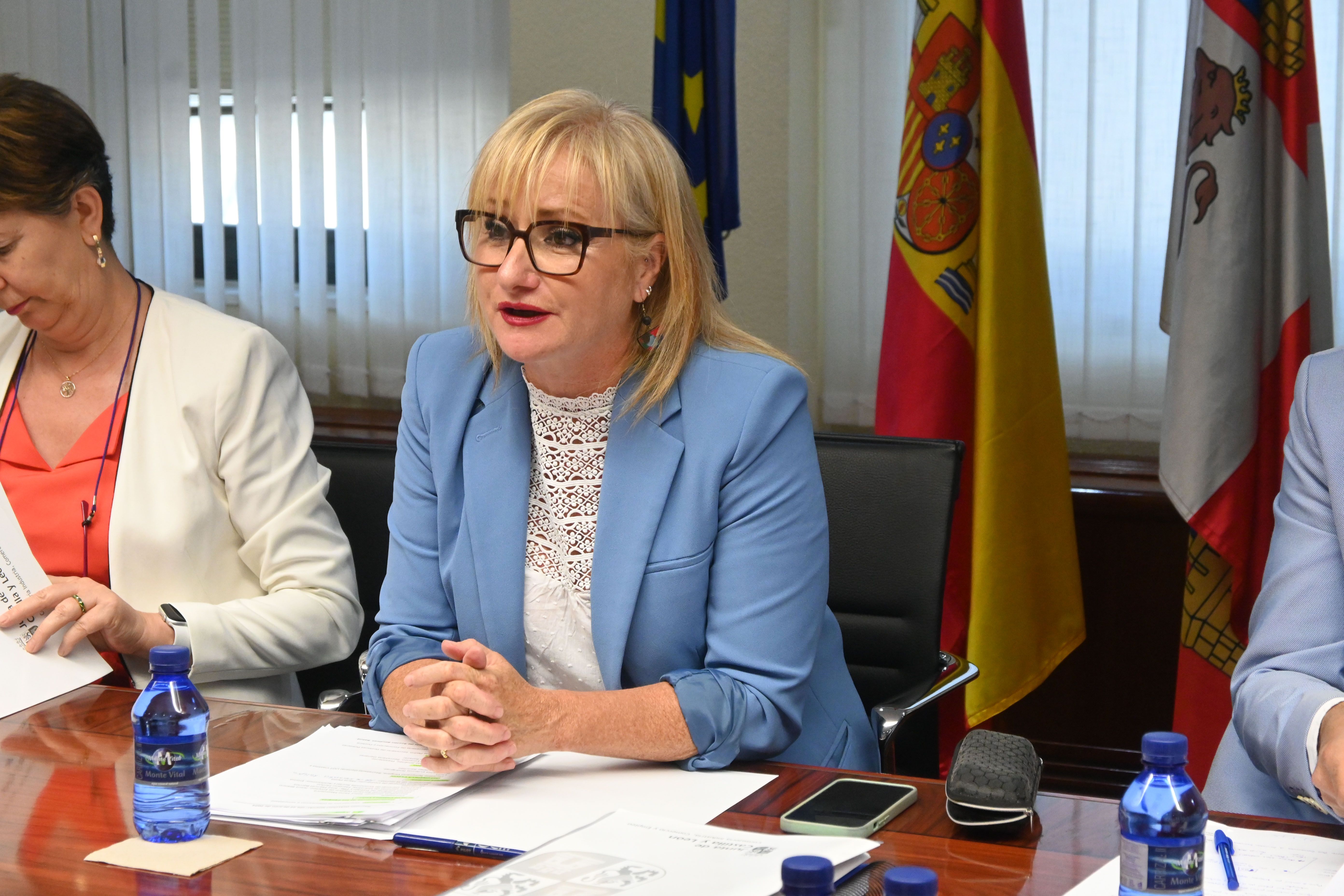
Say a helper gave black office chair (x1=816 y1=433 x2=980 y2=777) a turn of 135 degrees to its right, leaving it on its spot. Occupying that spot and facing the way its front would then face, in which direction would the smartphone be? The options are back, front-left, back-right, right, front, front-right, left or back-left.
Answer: back

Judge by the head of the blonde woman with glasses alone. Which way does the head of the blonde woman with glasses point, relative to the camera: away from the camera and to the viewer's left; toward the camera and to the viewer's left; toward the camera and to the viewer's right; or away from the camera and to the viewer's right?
toward the camera and to the viewer's left

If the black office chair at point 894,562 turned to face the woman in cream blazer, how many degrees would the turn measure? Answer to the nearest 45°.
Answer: approximately 45° to its right

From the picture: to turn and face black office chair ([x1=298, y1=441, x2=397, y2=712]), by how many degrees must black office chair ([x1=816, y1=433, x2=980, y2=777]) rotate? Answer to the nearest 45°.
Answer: approximately 45° to its right

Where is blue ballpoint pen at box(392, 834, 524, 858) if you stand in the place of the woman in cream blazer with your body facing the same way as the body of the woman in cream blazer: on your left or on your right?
on your left

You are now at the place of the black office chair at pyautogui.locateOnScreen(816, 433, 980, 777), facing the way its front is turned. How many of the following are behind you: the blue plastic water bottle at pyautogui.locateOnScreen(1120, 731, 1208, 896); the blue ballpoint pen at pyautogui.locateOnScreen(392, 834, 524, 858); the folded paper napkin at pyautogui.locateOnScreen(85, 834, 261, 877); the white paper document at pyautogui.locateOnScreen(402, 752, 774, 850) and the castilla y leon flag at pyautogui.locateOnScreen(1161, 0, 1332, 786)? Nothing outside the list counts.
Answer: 1

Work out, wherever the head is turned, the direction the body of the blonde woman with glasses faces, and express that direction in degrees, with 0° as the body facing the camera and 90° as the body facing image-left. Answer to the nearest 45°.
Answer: approximately 45°

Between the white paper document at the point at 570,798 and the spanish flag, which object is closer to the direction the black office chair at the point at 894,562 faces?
the white paper document

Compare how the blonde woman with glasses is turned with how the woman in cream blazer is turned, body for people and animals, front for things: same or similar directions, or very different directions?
same or similar directions

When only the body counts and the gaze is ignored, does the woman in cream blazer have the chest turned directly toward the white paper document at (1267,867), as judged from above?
no

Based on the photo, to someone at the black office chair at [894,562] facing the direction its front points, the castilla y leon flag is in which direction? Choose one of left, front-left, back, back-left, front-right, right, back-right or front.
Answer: back

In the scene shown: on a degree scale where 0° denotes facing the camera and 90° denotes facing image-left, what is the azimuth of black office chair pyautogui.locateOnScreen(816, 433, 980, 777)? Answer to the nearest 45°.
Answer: approximately 45°

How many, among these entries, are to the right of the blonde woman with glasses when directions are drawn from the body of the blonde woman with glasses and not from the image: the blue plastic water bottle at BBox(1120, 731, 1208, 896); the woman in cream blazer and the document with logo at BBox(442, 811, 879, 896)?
1

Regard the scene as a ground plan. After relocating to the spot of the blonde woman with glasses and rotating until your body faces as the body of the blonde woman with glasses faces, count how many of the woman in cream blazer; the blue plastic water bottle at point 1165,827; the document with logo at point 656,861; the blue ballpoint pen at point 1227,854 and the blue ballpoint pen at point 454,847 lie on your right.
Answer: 1
